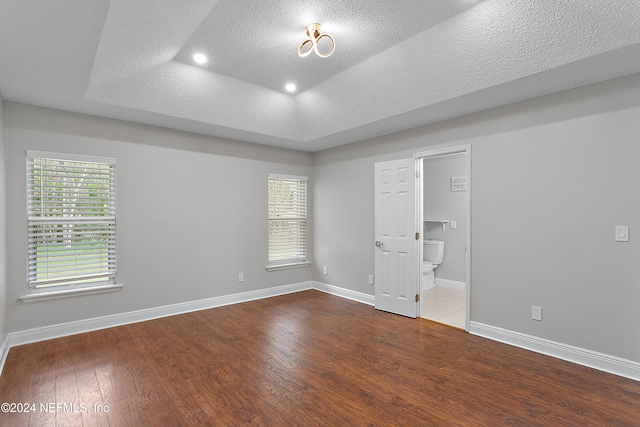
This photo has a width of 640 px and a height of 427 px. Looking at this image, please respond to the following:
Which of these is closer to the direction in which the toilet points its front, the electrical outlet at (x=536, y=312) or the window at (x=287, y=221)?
the window

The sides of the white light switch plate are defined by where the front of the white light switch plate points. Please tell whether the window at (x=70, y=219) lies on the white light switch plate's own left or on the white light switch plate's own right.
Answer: on the white light switch plate's own right

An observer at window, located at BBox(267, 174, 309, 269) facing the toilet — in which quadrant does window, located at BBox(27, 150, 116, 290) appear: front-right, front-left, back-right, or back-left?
back-right

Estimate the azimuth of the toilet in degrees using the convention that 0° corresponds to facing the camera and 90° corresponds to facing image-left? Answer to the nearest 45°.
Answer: approximately 45°

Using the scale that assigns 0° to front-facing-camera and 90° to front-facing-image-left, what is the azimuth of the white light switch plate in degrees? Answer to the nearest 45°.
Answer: approximately 0°

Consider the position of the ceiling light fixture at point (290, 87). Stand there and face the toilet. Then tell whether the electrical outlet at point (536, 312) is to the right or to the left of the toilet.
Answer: right

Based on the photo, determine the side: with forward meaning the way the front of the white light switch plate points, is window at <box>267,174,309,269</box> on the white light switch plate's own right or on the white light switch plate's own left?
on the white light switch plate's own right

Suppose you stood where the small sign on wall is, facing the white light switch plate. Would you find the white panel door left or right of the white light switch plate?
right

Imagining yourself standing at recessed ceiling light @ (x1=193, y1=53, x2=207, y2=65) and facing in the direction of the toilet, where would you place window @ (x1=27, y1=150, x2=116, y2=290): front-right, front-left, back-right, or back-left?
back-left

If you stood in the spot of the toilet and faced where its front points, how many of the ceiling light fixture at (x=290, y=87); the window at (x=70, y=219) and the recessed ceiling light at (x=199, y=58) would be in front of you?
3

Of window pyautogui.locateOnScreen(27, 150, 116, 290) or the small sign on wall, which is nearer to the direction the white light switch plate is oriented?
the window

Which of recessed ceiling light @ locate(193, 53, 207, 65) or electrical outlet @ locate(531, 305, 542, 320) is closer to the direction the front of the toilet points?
the recessed ceiling light

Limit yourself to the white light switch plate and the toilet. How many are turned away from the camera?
0
